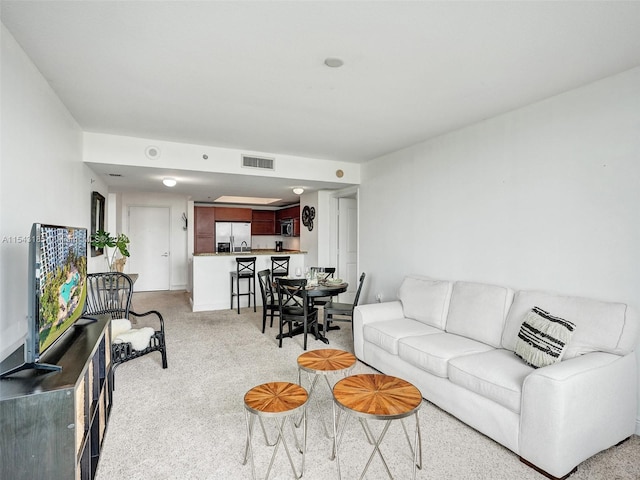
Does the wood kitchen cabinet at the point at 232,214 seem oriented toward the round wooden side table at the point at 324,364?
yes

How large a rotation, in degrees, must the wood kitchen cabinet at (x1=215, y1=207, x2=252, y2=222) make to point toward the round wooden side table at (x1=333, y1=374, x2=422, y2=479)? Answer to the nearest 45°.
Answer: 0° — it already faces it

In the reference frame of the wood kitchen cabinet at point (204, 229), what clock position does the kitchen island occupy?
The kitchen island is roughly at 12 o'clock from the wood kitchen cabinet.

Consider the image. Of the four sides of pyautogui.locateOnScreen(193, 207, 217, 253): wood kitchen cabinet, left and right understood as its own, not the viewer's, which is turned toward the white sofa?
front

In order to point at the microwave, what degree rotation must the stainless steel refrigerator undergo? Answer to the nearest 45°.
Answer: approximately 90° to its left

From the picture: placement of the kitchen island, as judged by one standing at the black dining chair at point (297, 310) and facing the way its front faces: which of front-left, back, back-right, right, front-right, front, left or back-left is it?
left

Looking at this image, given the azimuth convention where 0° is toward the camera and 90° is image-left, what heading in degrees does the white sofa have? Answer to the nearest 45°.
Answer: approximately 45°

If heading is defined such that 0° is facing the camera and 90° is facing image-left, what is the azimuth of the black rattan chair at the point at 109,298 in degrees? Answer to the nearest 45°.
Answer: approximately 315°

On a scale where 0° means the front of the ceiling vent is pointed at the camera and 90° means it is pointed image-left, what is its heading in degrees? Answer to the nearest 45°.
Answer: approximately 0°
